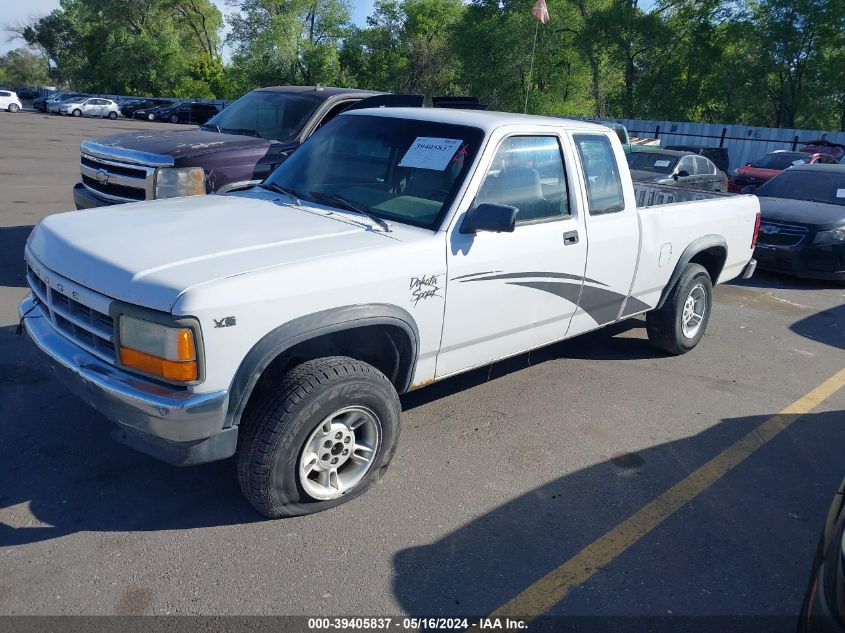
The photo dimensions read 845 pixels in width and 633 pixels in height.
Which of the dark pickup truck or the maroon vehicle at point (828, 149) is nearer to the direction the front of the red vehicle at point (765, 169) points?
the dark pickup truck

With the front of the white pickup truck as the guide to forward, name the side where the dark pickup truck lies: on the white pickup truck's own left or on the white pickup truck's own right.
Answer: on the white pickup truck's own right

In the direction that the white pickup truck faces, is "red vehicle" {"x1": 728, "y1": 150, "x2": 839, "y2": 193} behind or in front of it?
behind

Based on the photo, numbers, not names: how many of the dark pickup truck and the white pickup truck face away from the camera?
0

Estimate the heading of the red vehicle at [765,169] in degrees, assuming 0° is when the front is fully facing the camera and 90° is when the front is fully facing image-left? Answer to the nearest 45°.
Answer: approximately 45°

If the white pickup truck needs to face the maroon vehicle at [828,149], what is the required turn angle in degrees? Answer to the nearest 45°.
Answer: approximately 180°

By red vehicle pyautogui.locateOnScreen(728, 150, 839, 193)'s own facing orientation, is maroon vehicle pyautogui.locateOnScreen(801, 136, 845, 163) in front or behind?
behind

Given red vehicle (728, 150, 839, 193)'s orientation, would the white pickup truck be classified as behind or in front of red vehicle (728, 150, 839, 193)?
in front

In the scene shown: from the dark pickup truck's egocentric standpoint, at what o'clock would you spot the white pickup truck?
The white pickup truck is roughly at 10 o'clock from the dark pickup truck.

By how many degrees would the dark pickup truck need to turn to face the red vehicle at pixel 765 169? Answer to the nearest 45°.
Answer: approximately 180°

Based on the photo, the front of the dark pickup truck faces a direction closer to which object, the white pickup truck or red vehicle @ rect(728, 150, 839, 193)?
the white pickup truck

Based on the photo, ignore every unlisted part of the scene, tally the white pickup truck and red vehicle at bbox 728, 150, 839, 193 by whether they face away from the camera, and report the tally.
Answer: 0

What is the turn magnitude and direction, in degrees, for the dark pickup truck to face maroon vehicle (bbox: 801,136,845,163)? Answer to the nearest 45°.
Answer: approximately 180°

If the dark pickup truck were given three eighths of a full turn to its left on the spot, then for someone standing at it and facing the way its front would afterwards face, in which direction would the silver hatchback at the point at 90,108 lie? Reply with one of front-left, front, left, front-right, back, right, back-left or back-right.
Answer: left
